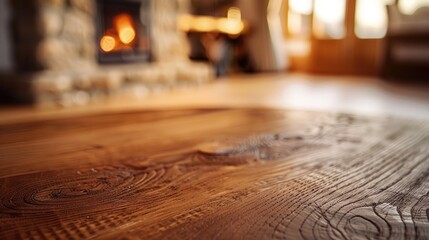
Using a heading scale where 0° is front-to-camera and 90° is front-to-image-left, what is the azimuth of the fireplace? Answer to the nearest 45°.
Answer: approximately 315°
